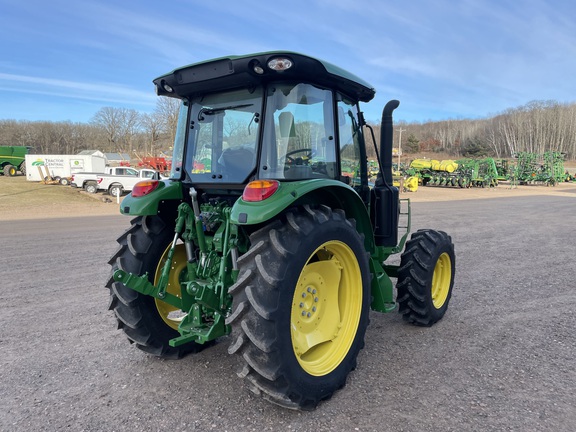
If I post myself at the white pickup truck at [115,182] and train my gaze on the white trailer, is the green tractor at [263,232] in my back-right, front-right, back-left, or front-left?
back-left

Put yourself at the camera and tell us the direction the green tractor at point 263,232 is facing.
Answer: facing away from the viewer and to the right of the viewer

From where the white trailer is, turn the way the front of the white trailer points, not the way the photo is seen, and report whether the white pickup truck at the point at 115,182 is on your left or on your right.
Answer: on your right

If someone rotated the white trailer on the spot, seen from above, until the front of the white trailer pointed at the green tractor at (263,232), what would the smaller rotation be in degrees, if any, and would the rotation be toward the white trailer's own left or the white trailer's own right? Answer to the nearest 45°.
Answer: approximately 90° to the white trailer's own right

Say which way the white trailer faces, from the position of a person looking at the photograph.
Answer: facing to the right of the viewer

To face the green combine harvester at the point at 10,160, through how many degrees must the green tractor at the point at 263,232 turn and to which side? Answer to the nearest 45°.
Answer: approximately 90° to its left

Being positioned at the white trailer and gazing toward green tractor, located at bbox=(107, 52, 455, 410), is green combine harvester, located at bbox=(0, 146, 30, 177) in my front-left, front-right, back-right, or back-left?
back-right

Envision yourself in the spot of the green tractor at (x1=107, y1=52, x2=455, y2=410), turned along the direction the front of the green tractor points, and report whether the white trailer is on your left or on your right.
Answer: on your left
